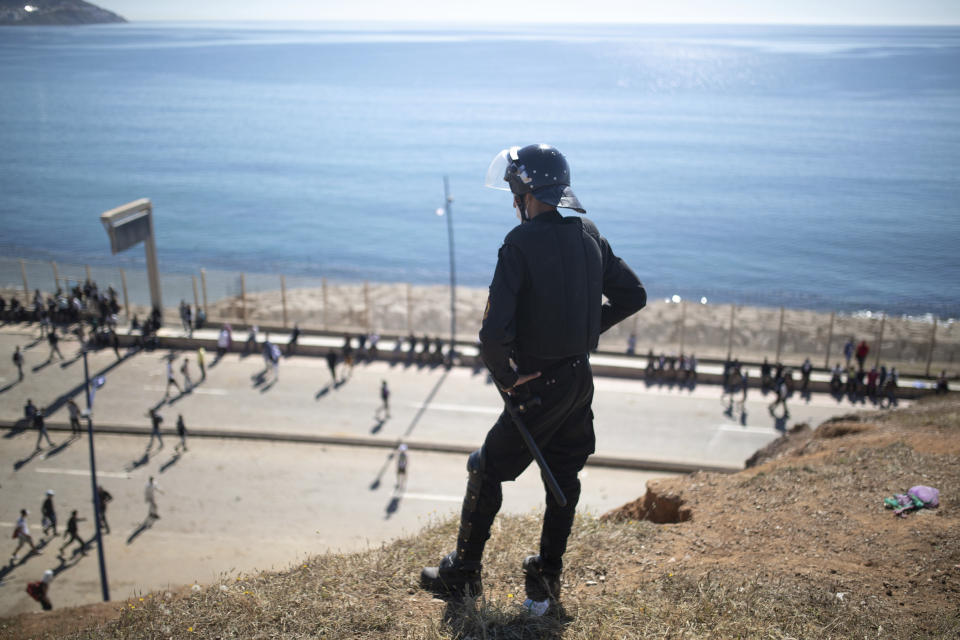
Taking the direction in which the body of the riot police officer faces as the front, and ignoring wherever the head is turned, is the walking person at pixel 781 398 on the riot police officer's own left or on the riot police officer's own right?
on the riot police officer's own right

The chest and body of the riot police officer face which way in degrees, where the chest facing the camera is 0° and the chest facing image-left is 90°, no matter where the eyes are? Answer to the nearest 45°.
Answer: approximately 135°

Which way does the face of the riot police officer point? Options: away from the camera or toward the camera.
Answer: away from the camera
